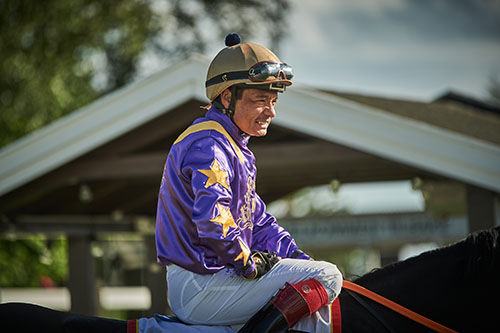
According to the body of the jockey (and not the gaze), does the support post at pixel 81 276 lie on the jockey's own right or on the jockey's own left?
on the jockey's own left

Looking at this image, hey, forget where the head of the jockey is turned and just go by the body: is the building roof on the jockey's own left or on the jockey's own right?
on the jockey's own left

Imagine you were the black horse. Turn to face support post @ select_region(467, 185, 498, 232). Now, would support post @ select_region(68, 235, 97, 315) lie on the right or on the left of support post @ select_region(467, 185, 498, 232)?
left

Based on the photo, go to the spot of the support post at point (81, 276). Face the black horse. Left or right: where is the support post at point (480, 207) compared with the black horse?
left

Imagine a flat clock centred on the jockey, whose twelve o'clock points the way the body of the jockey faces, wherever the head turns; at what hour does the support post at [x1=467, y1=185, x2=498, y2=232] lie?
The support post is roughly at 10 o'clock from the jockey.

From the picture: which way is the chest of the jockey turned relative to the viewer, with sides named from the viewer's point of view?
facing to the right of the viewer
